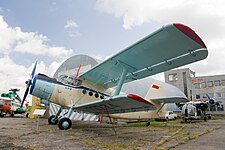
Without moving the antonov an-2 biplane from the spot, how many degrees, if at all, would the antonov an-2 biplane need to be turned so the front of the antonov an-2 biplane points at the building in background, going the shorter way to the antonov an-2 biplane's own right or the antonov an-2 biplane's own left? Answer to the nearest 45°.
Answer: approximately 180°

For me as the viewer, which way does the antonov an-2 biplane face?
facing the viewer and to the left of the viewer
